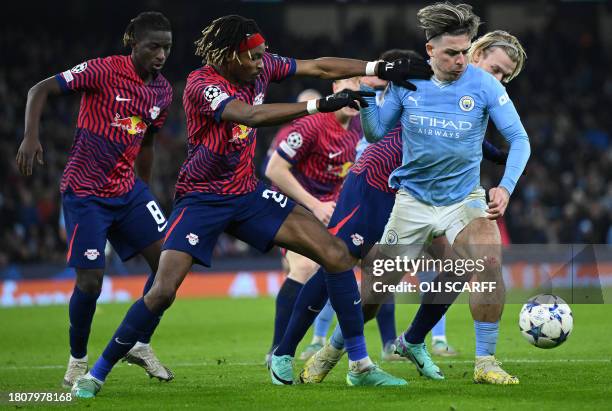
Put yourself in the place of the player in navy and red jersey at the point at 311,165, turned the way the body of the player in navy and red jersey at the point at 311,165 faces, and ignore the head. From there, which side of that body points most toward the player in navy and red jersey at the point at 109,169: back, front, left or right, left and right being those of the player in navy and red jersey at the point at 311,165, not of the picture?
right

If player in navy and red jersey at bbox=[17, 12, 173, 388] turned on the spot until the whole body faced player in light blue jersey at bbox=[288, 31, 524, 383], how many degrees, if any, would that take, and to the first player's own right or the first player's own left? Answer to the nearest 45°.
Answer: approximately 45° to the first player's own left

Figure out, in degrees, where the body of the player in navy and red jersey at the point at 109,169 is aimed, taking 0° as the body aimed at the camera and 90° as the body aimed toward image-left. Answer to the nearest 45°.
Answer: approximately 315°

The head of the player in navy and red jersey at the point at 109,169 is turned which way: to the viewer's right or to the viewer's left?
to the viewer's right
